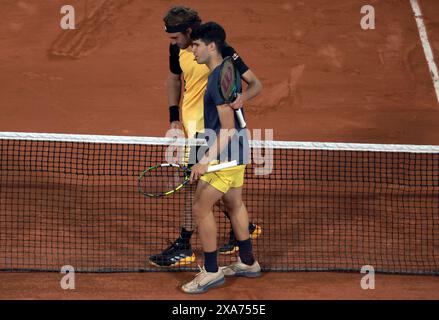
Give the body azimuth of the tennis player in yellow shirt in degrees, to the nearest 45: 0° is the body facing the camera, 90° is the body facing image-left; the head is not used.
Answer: approximately 45°
